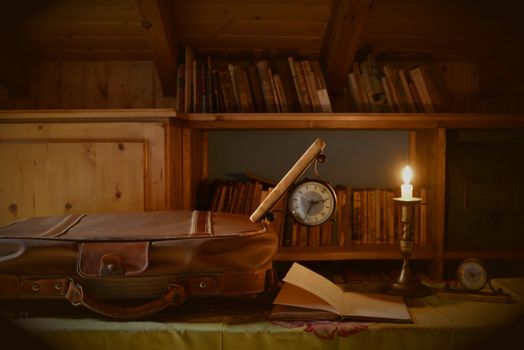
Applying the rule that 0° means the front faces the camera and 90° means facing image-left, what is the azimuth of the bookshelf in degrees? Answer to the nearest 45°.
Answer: approximately 0°

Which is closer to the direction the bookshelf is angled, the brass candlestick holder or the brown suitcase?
the brass candlestick holder

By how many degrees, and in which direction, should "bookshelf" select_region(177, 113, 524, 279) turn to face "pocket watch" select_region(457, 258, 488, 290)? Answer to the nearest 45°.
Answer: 0° — it already faces it

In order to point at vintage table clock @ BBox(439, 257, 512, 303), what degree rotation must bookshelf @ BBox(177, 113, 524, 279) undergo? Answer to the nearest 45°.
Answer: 0° — it already faces it

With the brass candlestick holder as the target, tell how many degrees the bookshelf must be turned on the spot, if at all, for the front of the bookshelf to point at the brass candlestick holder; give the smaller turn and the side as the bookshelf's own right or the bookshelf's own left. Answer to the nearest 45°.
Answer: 0° — it already faces it
